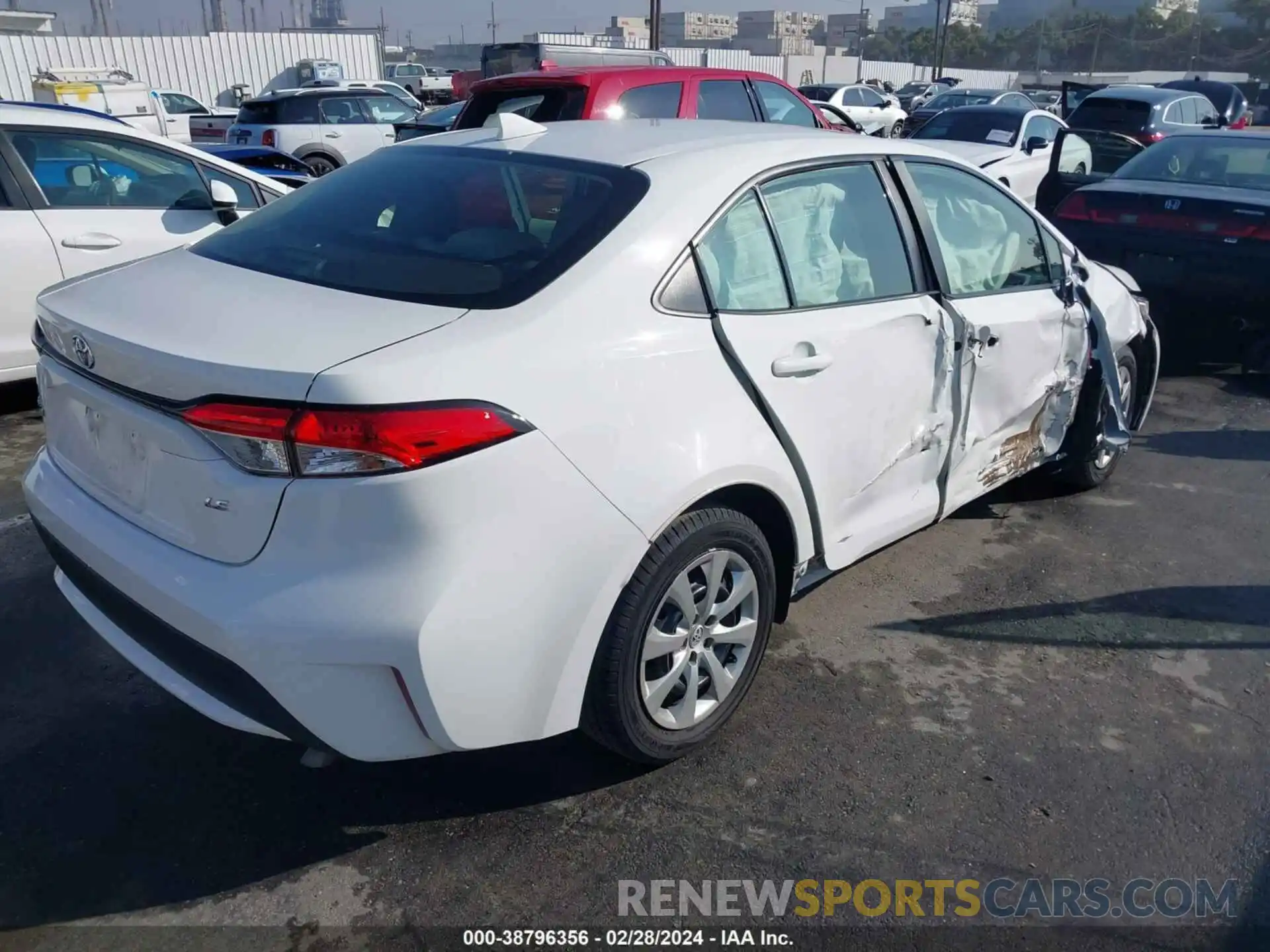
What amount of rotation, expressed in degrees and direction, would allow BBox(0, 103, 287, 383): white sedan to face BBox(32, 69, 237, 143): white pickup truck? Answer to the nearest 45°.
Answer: approximately 90° to its left

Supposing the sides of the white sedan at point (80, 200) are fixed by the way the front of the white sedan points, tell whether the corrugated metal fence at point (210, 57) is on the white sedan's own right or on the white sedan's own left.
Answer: on the white sedan's own left

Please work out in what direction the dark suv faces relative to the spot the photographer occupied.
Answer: facing away from the viewer and to the right of the viewer

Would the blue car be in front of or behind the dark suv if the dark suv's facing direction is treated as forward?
behind

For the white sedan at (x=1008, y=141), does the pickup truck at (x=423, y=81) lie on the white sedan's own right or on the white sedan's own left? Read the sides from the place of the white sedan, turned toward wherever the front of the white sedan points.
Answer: on the white sedan's own right

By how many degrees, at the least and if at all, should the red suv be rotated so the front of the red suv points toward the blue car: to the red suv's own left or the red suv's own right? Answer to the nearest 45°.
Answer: approximately 90° to the red suv's own left

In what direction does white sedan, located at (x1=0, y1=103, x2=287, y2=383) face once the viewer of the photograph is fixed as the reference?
facing to the right of the viewer

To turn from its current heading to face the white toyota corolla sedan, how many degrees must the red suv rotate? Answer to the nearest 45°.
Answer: approximately 135° to its right

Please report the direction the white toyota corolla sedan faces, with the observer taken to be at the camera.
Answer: facing away from the viewer and to the right of the viewer

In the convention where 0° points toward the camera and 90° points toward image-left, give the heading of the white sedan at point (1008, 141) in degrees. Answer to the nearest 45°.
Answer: approximately 45°

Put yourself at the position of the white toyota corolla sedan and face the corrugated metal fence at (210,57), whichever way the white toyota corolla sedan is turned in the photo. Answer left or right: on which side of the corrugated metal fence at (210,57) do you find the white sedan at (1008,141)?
right

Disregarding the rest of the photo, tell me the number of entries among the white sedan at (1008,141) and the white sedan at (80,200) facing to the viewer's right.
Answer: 1

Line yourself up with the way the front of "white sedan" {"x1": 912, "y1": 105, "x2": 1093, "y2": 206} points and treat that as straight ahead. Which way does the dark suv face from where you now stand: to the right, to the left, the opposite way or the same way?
the opposite way

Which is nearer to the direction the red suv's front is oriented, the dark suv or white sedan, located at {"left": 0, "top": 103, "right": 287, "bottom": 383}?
the dark suv
